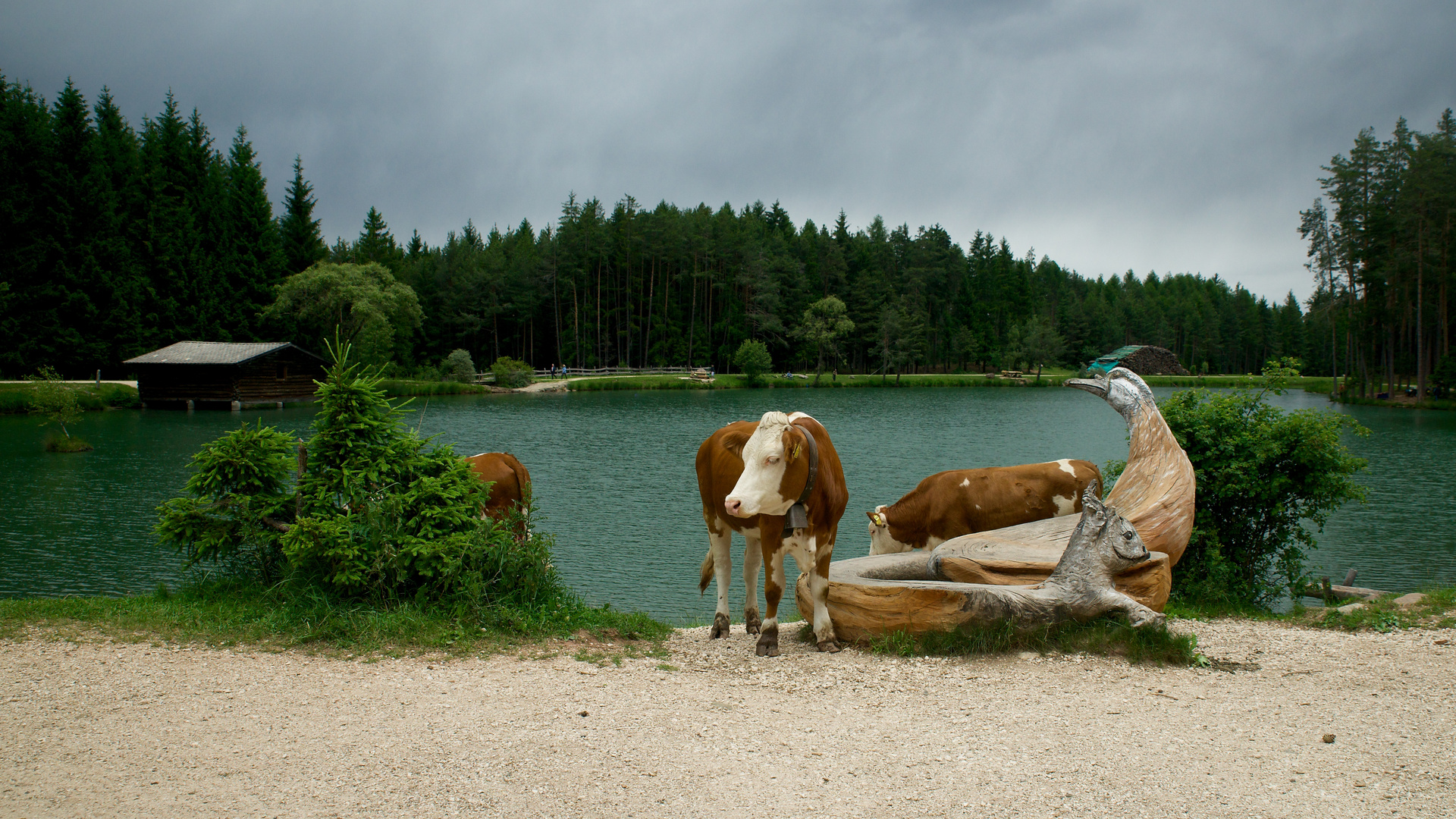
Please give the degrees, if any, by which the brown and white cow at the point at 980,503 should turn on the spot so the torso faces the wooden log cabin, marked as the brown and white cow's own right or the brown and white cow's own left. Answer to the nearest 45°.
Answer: approximately 45° to the brown and white cow's own right

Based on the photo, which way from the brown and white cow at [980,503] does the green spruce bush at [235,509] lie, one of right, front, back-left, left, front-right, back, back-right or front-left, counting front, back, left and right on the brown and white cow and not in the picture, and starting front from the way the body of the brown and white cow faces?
front-left

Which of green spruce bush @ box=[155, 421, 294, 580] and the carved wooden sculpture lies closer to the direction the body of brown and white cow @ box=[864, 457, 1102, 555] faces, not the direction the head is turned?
the green spruce bush

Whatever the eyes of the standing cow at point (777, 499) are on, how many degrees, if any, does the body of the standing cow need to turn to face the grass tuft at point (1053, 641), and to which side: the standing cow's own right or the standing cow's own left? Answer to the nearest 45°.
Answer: approximately 45° to the standing cow's own left

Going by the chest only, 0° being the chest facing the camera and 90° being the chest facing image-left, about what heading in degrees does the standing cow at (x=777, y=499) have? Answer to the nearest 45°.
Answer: approximately 315°

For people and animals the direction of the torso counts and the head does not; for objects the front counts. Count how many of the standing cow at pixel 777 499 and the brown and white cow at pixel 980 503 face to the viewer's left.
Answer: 1

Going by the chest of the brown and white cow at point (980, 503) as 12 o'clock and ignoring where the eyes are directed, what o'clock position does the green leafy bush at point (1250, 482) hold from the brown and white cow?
The green leafy bush is roughly at 6 o'clock from the brown and white cow.

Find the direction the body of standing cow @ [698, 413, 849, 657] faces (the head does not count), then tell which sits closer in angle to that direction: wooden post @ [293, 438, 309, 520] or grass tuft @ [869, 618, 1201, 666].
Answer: the grass tuft

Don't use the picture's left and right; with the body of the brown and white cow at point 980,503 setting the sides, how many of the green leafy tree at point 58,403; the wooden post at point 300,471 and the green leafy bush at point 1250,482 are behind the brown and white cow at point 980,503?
1

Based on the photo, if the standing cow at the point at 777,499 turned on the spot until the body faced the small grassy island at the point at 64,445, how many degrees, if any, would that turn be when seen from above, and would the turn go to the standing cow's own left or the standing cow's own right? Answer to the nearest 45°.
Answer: approximately 180°

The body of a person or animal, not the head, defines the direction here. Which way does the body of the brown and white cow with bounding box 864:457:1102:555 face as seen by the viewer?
to the viewer's left
